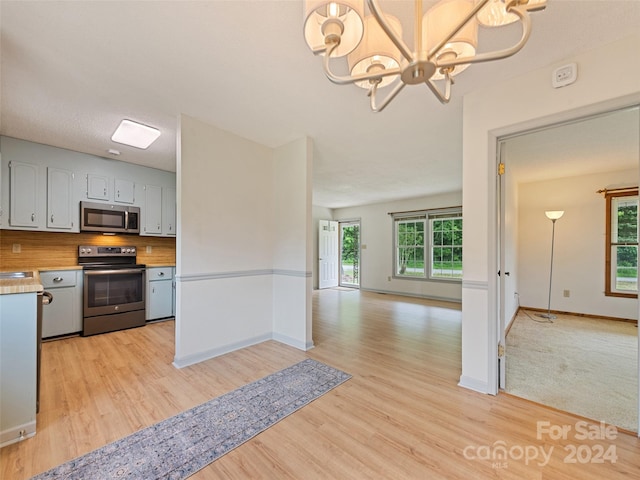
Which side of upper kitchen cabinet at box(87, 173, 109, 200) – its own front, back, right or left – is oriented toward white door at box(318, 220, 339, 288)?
left

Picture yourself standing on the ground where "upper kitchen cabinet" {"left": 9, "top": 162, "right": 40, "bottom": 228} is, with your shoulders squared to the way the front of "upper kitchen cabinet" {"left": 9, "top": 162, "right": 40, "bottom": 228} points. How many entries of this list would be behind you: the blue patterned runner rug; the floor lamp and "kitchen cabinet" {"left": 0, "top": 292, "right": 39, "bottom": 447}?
0

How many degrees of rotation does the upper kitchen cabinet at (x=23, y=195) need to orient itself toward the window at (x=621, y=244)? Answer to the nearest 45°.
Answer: approximately 45° to its left

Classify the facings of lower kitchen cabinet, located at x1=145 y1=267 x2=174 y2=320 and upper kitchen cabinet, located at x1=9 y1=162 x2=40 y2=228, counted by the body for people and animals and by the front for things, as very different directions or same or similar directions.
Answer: same or similar directions

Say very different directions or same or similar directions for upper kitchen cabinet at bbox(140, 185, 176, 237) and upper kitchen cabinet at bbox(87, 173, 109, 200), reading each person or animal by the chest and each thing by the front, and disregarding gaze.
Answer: same or similar directions

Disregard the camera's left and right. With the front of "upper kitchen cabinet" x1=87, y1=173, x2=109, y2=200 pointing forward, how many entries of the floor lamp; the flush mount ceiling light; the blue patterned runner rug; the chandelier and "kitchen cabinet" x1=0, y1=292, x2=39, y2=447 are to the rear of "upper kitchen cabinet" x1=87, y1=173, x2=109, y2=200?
0

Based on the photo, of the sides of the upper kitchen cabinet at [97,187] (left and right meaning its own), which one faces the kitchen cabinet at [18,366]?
front

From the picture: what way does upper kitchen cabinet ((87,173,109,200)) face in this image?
toward the camera

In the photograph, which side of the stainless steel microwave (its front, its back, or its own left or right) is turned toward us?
front

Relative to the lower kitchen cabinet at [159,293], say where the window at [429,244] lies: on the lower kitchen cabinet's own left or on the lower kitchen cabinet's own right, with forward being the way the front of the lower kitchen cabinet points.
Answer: on the lower kitchen cabinet's own left

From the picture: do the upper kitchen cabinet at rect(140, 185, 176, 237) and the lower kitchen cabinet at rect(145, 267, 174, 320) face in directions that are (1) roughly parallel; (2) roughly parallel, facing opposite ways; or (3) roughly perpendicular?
roughly parallel

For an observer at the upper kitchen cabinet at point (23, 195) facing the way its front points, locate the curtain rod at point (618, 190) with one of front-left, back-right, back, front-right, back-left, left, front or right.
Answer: front-left

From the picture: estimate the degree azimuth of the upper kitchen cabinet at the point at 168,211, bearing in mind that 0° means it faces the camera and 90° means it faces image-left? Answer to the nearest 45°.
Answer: approximately 0°

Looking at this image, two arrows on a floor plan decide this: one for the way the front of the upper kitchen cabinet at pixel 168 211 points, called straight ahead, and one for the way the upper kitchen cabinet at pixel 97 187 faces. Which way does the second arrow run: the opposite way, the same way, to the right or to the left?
the same way

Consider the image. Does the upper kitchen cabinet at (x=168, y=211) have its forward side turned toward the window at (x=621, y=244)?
no

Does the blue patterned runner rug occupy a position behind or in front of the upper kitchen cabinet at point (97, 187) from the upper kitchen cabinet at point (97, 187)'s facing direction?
in front

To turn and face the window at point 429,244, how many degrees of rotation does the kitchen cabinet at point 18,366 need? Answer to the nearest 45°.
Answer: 0° — it already faces it

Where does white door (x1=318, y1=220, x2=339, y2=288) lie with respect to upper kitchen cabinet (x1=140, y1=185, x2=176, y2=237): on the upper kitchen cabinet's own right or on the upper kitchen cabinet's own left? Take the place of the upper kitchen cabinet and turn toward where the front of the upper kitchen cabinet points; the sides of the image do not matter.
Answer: on the upper kitchen cabinet's own left
